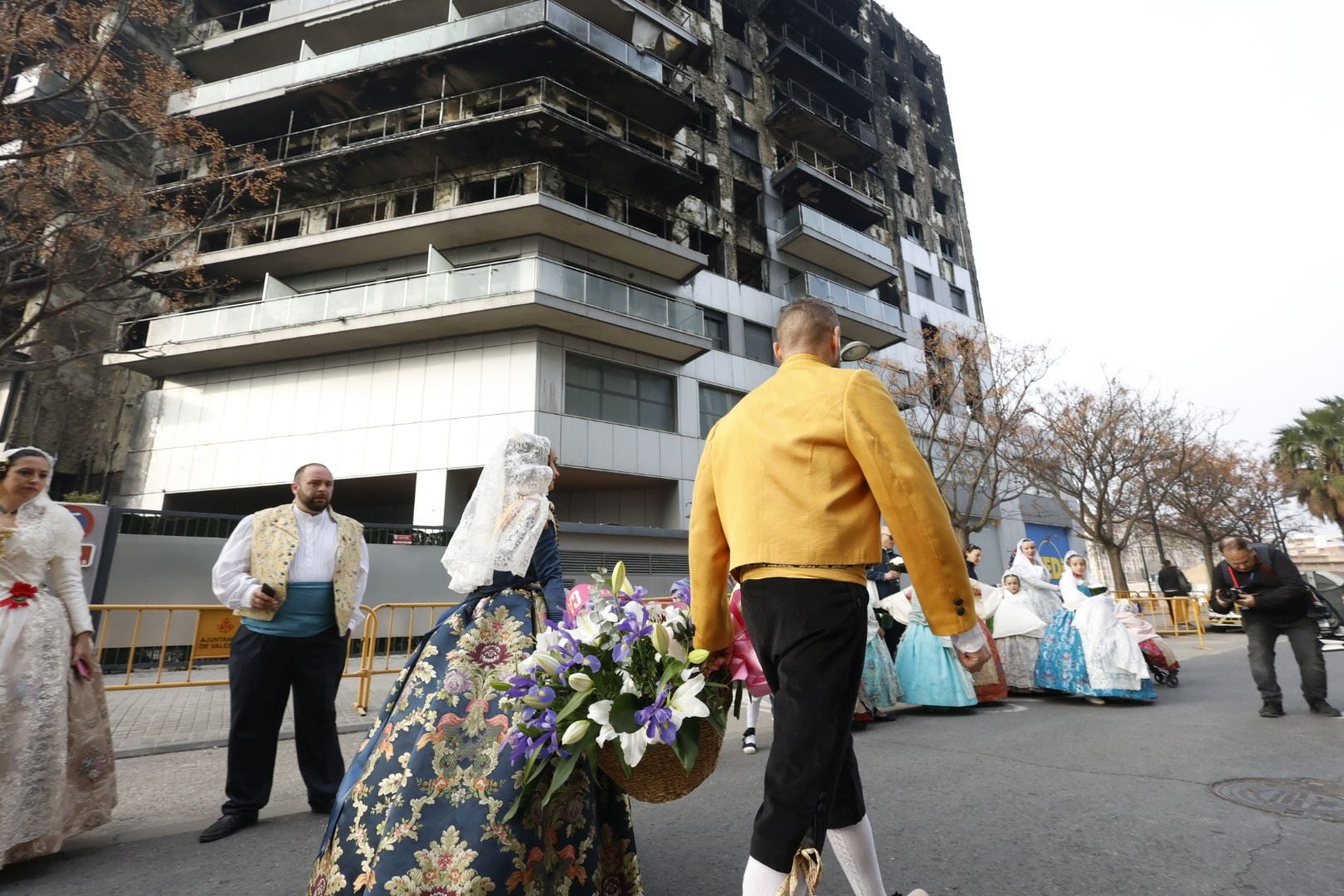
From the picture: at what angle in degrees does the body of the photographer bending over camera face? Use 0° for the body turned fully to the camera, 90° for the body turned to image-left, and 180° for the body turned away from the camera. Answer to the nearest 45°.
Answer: approximately 45°

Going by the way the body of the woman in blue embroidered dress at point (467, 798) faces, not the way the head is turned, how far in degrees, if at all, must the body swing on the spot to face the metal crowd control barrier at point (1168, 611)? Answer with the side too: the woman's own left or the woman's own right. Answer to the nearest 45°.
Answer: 0° — they already face it

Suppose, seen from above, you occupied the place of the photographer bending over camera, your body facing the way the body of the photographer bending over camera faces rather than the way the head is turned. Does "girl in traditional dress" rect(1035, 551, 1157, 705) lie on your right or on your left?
on your right

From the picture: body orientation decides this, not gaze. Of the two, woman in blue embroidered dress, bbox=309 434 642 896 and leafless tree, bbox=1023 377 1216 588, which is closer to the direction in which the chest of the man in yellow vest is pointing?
the woman in blue embroidered dress

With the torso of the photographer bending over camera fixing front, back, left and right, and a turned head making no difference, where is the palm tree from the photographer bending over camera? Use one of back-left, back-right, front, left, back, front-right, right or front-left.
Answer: back-right

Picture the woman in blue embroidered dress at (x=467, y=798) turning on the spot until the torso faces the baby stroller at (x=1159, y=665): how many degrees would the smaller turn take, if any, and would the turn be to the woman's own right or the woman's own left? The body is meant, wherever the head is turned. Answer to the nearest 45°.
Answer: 0° — they already face it

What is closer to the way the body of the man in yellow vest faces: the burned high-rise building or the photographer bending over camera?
the photographer bending over camera

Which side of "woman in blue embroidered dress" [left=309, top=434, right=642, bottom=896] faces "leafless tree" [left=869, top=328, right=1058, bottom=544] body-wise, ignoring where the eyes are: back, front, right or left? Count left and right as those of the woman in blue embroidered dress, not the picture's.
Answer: front

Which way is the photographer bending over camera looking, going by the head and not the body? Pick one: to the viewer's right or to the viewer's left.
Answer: to the viewer's left

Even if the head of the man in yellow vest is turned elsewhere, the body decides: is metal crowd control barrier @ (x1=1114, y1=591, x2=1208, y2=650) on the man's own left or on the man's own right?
on the man's own left

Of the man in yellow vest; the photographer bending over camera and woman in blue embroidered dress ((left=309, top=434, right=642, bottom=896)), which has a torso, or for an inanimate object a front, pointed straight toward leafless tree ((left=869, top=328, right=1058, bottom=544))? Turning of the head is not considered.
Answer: the woman in blue embroidered dress

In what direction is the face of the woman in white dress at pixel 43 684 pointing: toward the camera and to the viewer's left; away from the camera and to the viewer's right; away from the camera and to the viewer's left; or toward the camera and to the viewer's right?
toward the camera and to the viewer's right

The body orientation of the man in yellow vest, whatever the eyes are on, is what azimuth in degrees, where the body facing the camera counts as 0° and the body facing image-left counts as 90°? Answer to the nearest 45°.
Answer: approximately 0°

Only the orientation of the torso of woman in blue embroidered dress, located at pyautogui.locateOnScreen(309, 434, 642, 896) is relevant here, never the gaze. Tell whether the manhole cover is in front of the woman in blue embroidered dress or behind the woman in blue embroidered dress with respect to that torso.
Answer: in front

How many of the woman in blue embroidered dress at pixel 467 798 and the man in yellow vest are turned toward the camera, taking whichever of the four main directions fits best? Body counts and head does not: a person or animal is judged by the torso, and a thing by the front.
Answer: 1

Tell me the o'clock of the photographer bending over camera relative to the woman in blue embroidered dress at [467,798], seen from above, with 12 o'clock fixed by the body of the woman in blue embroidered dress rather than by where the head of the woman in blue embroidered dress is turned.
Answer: The photographer bending over camera is roughly at 1 o'clock from the woman in blue embroidered dress.

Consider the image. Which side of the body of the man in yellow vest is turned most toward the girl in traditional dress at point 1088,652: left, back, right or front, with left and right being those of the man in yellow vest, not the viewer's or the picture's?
left

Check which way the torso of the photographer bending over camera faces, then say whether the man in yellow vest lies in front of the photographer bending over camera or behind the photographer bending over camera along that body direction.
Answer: in front
